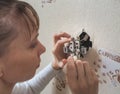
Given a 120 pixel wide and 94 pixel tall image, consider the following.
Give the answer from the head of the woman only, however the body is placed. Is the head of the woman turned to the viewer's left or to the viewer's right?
to the viewer's right

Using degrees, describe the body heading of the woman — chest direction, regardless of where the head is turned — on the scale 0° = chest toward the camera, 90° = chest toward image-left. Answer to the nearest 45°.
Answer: approximately 270°
